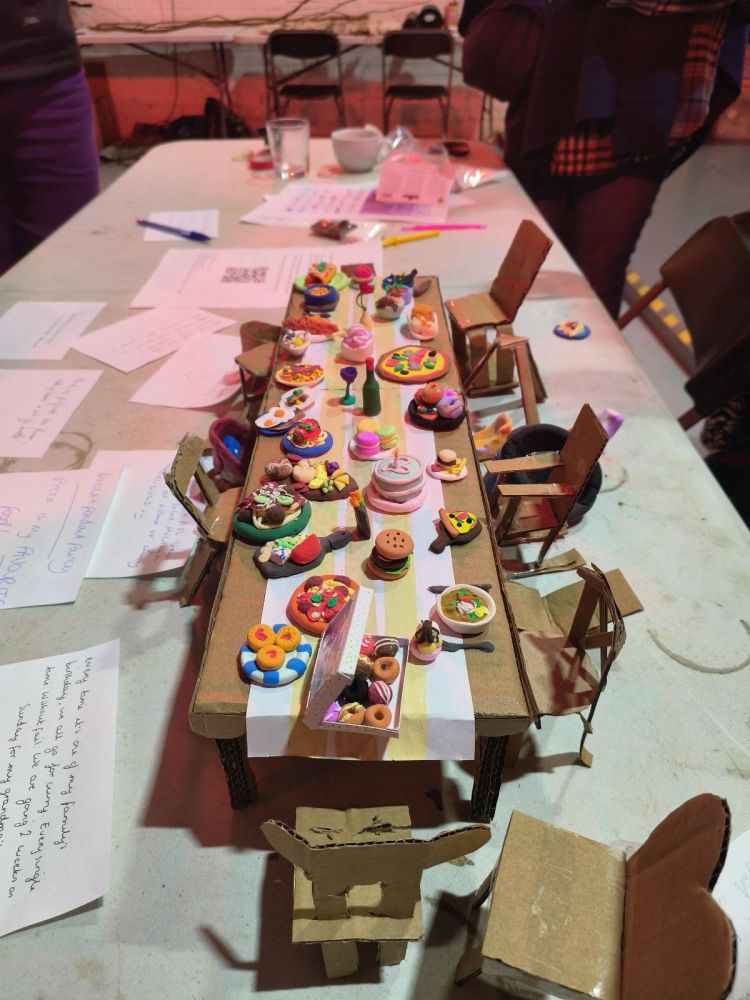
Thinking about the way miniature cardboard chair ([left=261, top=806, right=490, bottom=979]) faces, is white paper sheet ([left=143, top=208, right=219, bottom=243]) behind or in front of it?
in front

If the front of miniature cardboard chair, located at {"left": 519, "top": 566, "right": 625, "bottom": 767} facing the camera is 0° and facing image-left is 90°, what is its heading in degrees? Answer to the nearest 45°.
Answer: approximately 90°

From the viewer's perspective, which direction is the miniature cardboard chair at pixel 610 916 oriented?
to the viewer's left

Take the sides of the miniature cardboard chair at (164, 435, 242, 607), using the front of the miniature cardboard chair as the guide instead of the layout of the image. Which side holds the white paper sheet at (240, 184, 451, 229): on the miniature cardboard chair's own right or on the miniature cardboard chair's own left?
on the miniature cardboard chair's own left

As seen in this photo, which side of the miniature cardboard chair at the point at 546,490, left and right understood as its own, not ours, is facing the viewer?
left

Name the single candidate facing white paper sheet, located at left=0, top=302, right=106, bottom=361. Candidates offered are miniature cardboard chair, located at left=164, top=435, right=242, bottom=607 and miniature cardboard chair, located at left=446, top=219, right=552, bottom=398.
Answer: miniature cardboard chair, located at left=446, top=219, right=552, bottom=398

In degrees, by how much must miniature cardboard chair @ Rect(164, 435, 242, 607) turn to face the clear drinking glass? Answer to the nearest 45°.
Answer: approximately 90° to its left

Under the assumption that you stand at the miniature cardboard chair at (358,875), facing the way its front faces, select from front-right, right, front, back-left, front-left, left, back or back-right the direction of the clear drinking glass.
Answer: front

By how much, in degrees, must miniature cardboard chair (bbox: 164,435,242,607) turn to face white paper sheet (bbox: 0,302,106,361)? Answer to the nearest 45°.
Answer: approximately 90° to its left

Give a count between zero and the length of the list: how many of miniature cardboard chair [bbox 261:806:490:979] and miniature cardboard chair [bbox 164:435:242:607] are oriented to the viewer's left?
0
